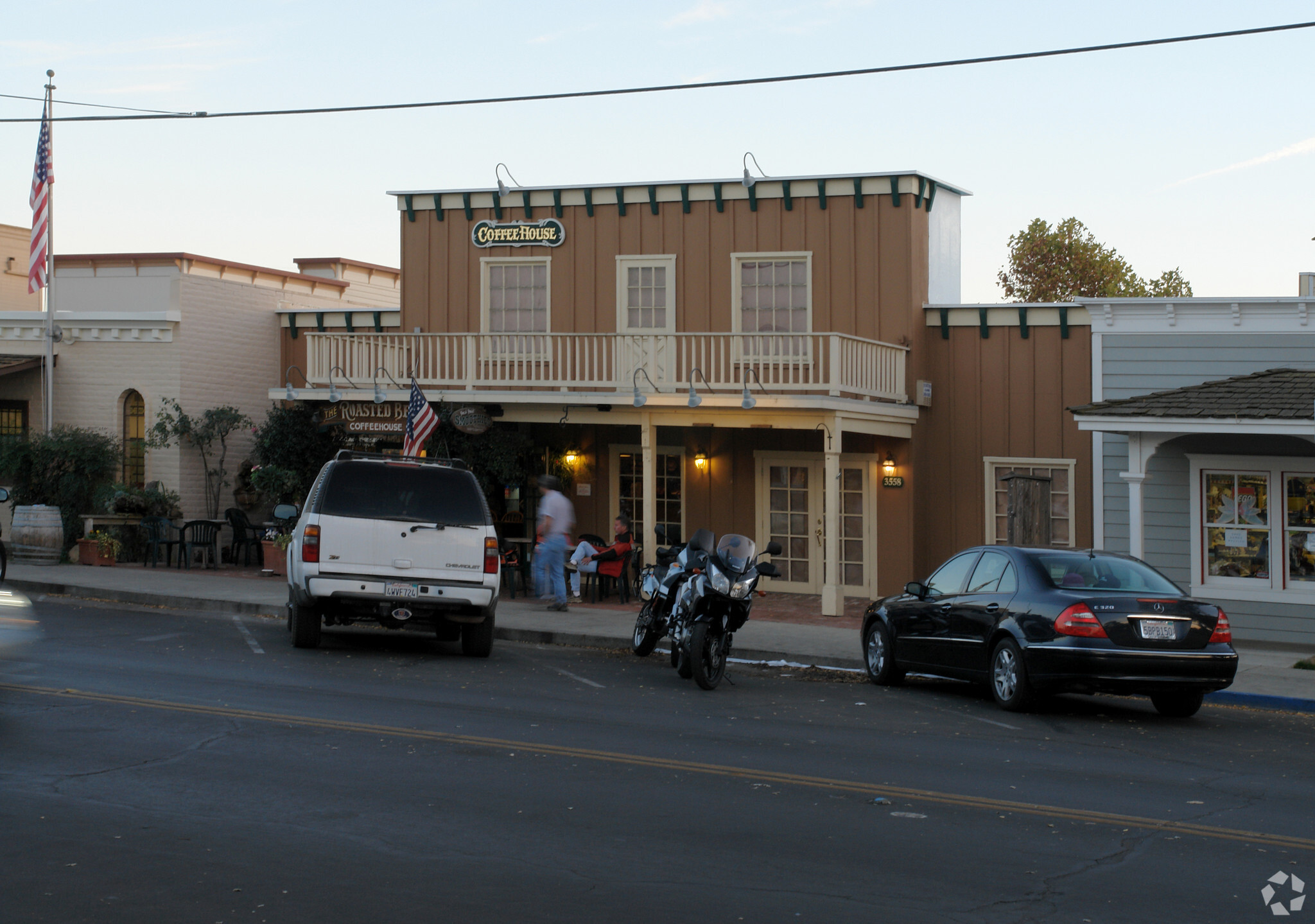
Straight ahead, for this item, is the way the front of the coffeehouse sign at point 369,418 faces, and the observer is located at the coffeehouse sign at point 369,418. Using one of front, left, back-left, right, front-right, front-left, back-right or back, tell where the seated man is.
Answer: front-left

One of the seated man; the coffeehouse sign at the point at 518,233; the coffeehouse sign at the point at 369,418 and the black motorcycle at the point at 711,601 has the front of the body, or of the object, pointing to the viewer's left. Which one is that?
the seated man

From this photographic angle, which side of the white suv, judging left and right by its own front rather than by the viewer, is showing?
back

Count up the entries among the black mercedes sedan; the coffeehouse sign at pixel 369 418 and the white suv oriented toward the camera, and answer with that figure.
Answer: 1

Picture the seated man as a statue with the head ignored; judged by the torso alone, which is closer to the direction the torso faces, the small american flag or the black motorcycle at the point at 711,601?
the small american flag

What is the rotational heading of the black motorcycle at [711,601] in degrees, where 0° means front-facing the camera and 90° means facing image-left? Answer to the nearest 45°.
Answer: approximately 315°

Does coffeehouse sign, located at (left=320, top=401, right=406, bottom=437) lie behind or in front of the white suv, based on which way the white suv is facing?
in front

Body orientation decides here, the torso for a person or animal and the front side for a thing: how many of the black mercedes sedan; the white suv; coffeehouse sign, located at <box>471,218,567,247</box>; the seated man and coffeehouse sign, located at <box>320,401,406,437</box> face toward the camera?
2

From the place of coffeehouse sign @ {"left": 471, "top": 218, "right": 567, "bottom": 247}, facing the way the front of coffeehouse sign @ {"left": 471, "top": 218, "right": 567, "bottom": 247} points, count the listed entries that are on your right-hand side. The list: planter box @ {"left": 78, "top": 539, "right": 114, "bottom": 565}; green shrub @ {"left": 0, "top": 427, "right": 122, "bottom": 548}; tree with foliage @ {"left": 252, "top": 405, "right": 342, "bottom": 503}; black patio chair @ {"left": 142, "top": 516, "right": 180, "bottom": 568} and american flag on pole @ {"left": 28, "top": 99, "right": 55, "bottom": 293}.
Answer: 5

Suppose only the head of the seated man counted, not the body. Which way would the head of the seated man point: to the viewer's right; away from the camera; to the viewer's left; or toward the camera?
to the viewer's left

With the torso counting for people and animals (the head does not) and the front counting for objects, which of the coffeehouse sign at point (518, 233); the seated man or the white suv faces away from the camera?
the white suv

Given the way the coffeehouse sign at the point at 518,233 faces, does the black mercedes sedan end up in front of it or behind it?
in front

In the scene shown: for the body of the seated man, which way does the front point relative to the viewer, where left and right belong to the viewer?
facing to the left of the viewer
